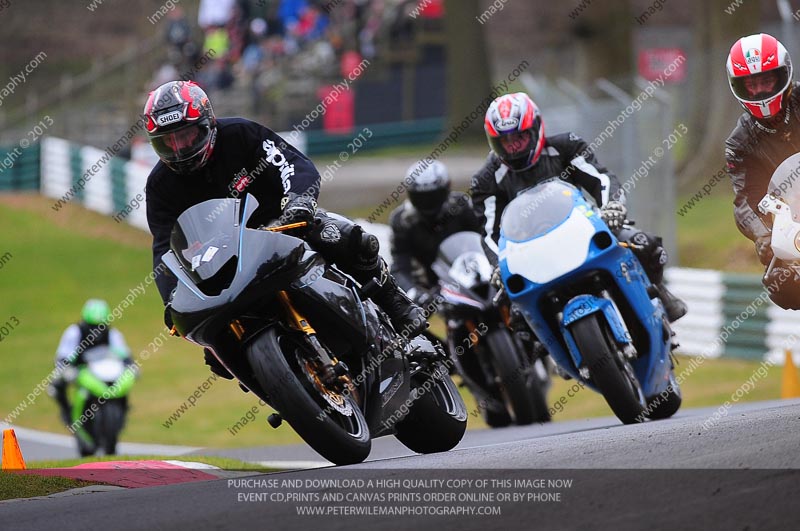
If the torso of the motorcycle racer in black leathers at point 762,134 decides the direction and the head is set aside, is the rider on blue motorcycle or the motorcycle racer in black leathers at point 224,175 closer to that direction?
the motorcycle racer in black leathers

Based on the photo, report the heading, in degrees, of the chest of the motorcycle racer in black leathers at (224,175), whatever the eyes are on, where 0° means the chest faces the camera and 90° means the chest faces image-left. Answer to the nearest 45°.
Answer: approximately 45°

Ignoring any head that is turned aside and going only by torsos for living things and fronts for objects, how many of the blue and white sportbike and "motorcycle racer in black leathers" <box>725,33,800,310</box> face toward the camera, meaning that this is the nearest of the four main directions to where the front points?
2

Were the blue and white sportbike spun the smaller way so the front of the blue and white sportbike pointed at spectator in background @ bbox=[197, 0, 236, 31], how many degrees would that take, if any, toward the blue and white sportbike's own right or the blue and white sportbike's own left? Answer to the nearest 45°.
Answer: approximately 180°

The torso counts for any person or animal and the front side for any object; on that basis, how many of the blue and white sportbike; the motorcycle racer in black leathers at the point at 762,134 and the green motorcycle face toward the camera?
3
